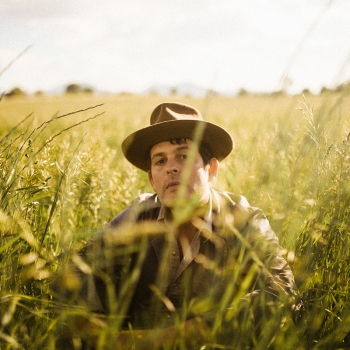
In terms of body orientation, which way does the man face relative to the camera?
toward the camera
